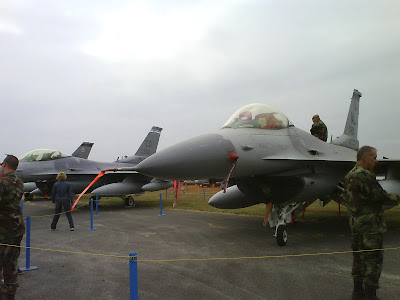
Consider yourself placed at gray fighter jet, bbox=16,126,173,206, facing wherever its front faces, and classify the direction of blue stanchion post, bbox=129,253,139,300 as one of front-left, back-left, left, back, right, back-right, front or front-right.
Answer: left

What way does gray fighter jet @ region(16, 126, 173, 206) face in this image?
to the viewer's left

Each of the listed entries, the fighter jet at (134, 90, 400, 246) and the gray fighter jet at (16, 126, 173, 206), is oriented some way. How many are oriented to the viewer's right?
0

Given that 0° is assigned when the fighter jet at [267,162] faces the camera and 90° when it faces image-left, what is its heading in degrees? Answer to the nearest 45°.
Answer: approximately 45°

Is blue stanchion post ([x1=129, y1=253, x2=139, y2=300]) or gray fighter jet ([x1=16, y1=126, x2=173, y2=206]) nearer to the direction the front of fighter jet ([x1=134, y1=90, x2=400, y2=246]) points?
the blue stanchion post

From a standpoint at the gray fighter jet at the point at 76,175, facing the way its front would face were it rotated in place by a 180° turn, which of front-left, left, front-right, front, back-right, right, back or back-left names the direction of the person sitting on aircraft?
front-right

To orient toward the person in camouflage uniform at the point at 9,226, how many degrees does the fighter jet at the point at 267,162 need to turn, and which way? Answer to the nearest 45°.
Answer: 0° — it already faces them
